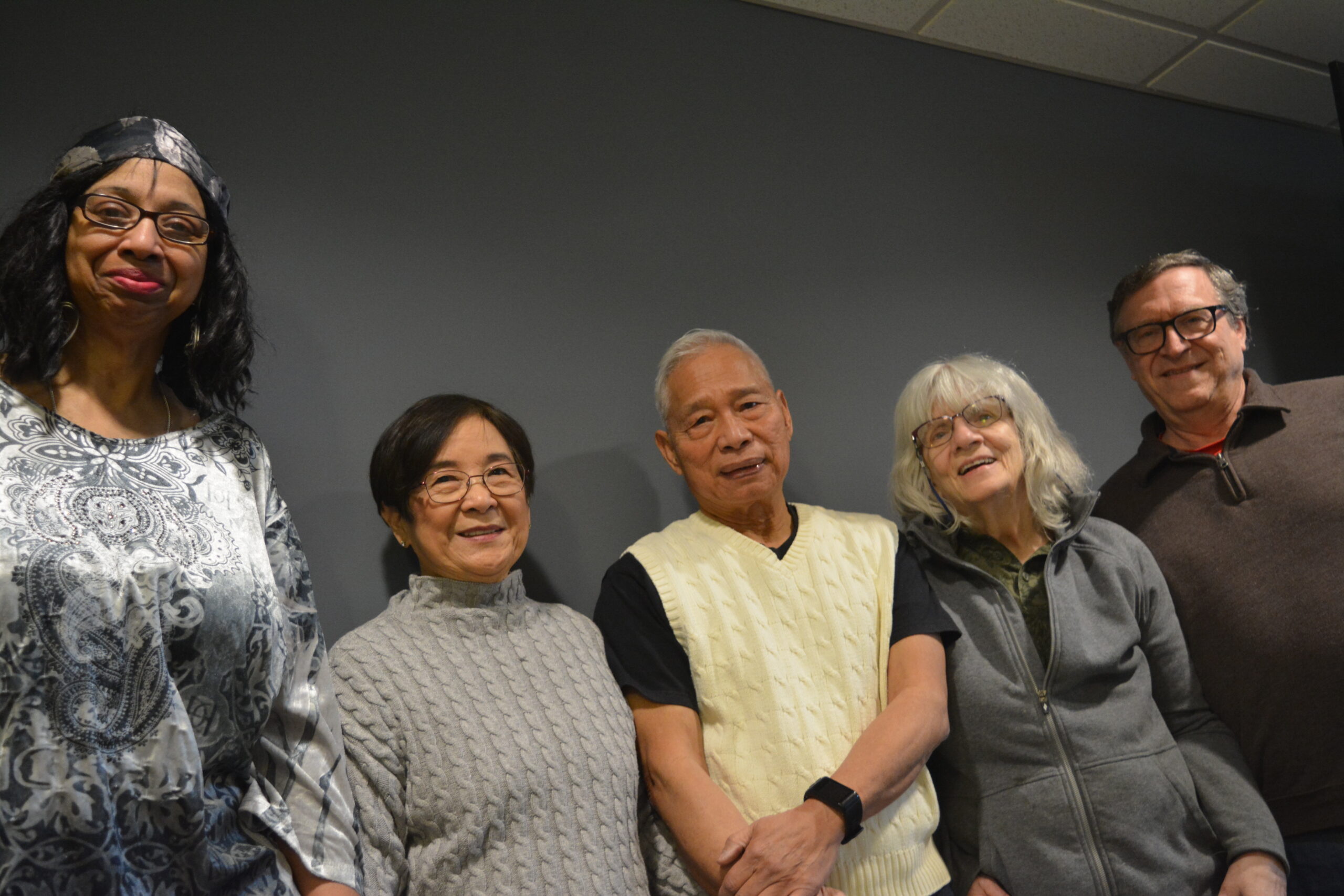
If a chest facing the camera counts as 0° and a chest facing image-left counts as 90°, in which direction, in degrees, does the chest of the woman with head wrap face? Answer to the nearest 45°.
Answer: approximately 0°

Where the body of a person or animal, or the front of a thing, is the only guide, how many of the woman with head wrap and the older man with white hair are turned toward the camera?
2

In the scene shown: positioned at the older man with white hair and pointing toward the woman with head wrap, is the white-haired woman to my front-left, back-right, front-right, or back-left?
back-left

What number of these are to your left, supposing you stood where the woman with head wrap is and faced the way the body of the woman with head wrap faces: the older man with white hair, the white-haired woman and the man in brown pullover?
3

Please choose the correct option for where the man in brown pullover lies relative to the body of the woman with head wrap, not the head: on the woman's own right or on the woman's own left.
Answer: on the woman's own left

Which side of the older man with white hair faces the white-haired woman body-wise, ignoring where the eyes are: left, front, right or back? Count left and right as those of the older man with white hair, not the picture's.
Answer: left

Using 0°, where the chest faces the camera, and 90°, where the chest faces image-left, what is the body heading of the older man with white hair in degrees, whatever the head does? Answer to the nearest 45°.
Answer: approximately 0°

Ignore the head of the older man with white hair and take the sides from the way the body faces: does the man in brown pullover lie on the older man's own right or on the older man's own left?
on the older man's own left

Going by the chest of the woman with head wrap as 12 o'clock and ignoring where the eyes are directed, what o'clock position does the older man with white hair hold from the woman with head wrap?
The older man with white hair is roughly at 9 o'clock from the woman with head wrap.

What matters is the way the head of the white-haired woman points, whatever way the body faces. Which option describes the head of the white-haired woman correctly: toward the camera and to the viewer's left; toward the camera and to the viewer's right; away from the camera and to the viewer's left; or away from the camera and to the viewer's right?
toward the camera and to the viewer's left

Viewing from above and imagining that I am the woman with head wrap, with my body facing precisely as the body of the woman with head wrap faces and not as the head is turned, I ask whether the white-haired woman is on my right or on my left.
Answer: on my left
